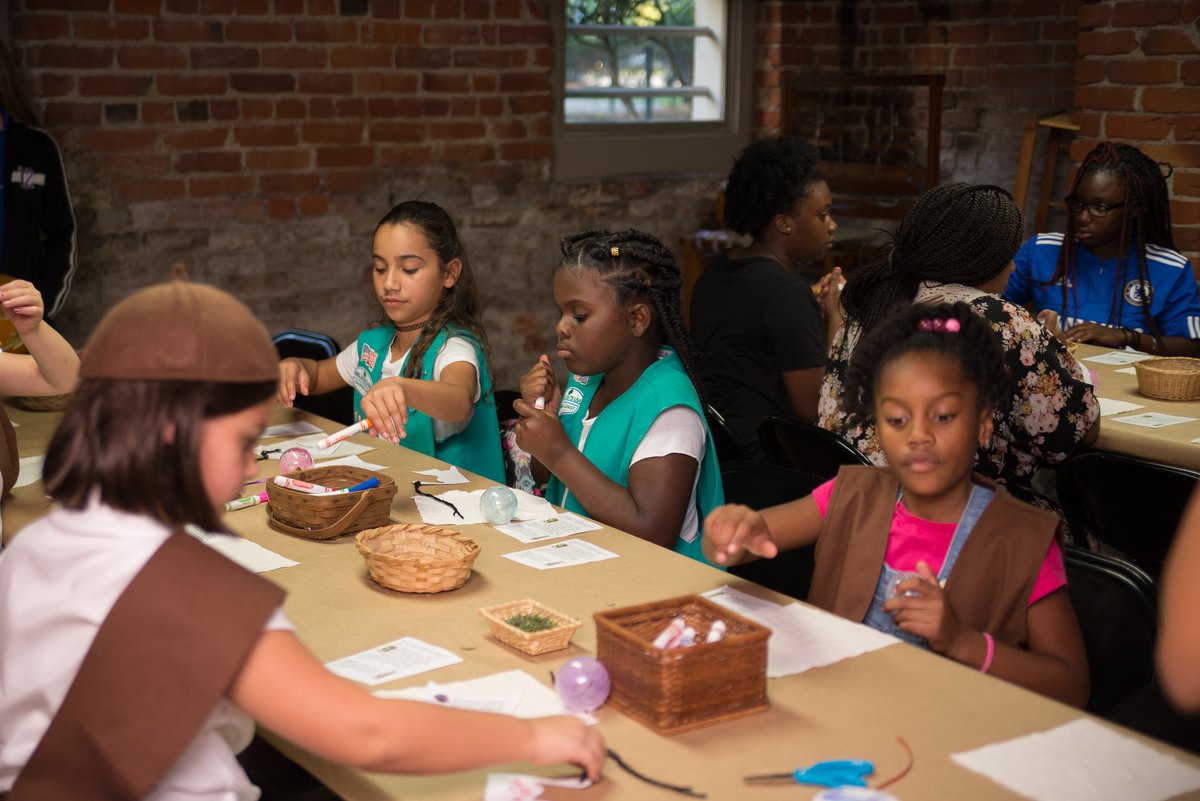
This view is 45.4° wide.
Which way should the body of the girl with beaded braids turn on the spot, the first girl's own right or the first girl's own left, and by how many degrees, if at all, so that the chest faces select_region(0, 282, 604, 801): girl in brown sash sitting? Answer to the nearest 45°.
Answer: approximately 45° to the first girl's own left

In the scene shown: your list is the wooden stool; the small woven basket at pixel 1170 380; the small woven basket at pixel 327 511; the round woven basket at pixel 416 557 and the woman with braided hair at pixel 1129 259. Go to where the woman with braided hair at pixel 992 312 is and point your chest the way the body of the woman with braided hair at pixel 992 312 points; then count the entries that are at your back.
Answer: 2

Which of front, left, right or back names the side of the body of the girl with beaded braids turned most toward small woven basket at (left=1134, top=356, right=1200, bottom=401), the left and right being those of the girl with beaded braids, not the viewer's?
back

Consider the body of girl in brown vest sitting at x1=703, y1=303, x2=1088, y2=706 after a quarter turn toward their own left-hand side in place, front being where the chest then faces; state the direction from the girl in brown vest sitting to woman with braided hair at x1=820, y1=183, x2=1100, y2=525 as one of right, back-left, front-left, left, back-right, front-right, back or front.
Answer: back-left

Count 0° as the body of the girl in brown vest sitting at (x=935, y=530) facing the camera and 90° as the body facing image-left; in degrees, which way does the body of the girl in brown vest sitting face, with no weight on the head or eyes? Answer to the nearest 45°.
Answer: approximately 45°

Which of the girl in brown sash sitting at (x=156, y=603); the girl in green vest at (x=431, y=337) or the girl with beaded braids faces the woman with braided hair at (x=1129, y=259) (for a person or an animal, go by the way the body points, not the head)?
the girl in brown sash sitting

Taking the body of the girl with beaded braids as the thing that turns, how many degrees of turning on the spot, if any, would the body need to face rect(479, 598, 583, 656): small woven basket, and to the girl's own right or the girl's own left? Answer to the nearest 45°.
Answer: approximately 45° to the girl's own left

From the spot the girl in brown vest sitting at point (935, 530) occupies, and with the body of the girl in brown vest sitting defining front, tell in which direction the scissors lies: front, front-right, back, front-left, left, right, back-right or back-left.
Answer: front-left

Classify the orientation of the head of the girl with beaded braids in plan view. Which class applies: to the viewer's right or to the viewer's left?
to the viewer's left

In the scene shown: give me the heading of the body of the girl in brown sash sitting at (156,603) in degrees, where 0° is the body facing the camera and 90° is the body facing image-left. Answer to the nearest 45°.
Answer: approximately 225°

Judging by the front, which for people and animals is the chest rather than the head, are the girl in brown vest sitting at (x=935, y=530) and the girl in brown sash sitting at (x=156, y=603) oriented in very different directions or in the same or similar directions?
very different directions

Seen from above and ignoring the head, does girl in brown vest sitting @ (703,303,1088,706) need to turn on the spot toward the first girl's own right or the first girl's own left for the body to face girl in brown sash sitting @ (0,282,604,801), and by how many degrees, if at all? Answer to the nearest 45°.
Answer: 0° — they already face them
